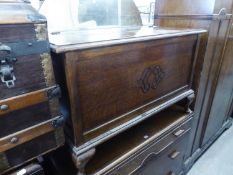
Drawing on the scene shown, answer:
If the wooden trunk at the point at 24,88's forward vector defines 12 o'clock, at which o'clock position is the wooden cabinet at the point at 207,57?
the wooden cabinet at the point at 207,57 is roughly at 10 o'clock from the wooden trunk at the point at 24,88.

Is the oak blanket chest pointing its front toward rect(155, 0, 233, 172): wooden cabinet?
no

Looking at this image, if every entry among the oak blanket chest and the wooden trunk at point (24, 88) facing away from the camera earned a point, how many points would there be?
0

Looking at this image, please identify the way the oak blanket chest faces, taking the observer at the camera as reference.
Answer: facing the viewer and to the right of the viewer
